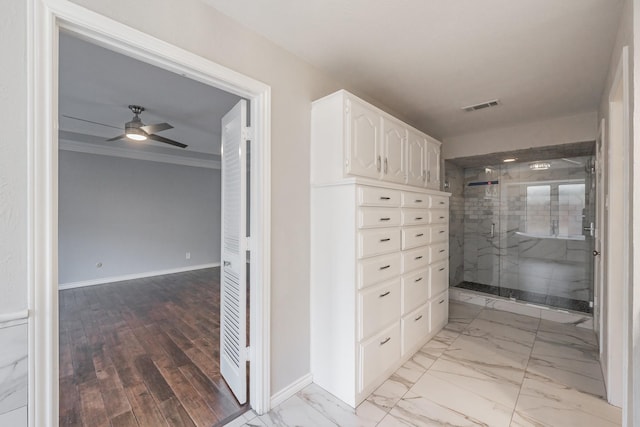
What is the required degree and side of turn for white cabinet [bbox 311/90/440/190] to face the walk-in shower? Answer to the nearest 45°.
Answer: approximately 90° to its left

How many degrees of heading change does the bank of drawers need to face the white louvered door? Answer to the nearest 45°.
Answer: approximately 90° to its right

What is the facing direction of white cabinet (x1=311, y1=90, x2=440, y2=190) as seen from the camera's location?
facing the viewer and to the right of the viewer

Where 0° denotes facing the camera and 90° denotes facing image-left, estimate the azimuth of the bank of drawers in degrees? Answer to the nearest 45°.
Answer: approximately 315°

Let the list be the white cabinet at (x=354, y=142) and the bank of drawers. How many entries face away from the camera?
0

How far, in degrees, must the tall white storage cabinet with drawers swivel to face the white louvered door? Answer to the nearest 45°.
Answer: approximately 135° to its right

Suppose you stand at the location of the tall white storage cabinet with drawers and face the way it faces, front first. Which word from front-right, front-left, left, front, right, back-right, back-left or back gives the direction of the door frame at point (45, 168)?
right

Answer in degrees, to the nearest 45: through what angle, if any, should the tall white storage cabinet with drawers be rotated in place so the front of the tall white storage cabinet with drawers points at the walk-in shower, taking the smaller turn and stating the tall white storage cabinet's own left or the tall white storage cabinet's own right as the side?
approximately 90° to the tall white storage cabinet's own left

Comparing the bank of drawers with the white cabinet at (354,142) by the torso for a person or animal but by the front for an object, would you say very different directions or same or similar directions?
same or similar directions
